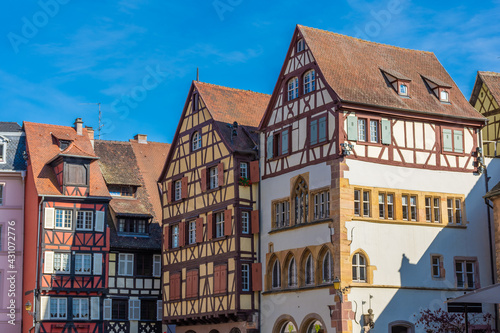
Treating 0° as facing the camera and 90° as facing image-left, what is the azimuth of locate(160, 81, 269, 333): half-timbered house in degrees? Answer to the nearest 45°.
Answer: approximately 45°

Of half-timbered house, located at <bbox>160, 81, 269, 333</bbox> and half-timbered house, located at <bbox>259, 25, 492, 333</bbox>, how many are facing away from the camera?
0

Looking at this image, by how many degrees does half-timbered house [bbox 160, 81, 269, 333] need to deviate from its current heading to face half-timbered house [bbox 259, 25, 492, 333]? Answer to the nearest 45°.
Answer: approximately 90° to its left

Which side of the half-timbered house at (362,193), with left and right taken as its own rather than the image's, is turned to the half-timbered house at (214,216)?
right

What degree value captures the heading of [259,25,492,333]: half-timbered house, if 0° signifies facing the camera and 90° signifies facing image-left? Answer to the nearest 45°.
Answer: approximately 45°
